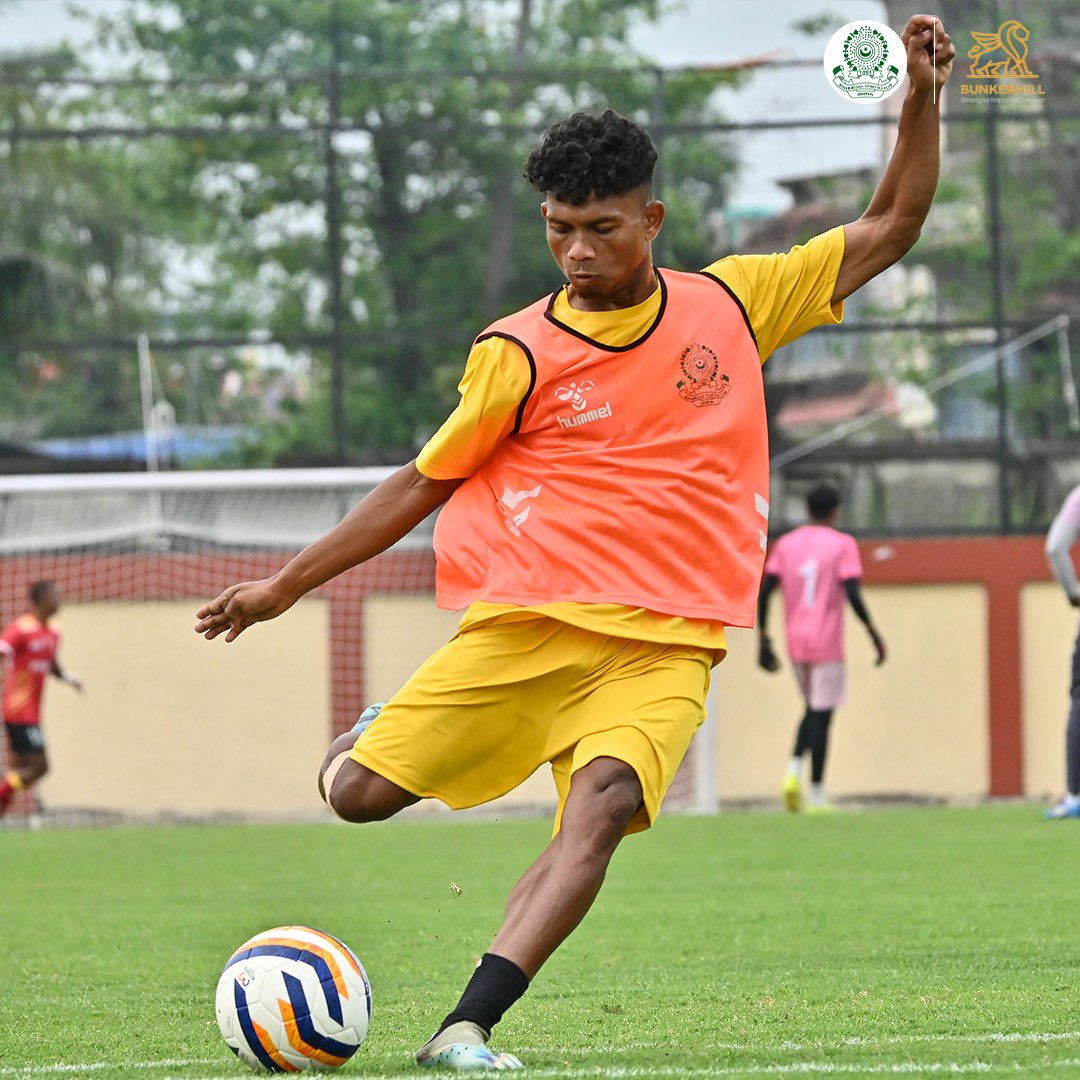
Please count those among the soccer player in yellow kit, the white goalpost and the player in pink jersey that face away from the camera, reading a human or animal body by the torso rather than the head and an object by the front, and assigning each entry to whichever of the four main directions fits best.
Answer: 1

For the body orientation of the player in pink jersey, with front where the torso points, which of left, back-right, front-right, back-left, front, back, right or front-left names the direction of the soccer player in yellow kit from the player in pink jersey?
back

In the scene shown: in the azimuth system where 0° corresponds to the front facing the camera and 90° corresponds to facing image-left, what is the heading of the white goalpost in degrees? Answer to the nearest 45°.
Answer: approximately 0°

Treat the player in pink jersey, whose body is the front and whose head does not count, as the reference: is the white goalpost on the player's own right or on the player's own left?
on the player's own left

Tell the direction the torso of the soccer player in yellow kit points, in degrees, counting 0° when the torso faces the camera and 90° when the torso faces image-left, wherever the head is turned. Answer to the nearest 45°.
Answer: approximately 0°

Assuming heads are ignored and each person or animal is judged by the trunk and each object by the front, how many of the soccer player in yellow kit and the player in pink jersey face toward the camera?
1

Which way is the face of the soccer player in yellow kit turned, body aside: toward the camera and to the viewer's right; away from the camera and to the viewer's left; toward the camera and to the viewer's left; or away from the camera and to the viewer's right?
toward the camera and to the viewer's left

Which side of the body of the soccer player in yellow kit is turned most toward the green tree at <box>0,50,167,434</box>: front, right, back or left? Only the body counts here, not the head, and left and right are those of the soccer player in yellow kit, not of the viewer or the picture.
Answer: back

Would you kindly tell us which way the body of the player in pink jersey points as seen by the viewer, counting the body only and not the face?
away from the camera

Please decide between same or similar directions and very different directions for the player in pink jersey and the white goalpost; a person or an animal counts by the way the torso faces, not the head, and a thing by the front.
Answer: very different directions

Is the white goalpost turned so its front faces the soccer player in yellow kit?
yes

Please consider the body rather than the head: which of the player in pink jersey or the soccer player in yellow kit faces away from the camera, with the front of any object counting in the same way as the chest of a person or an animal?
the player in pink jersey

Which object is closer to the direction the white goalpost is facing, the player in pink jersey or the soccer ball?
the soccer ball

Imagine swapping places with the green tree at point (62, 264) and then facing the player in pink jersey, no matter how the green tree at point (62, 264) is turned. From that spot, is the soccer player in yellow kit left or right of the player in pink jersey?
right

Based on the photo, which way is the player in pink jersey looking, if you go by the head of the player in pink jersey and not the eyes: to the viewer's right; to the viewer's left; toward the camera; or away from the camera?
away from the camera
